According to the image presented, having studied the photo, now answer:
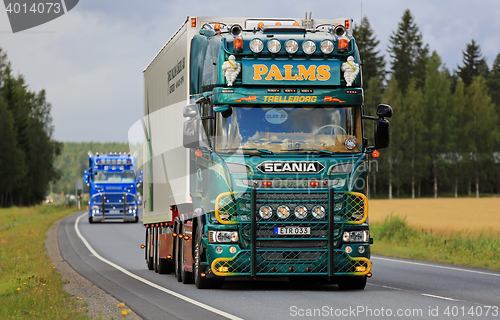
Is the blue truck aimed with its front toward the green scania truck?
yes

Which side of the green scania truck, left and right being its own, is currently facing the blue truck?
back

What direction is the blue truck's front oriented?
toward the camera

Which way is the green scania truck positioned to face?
toward the camera

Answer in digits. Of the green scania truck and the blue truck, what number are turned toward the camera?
2

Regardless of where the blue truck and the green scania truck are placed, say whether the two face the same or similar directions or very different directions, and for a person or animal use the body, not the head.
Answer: same or similar directions
